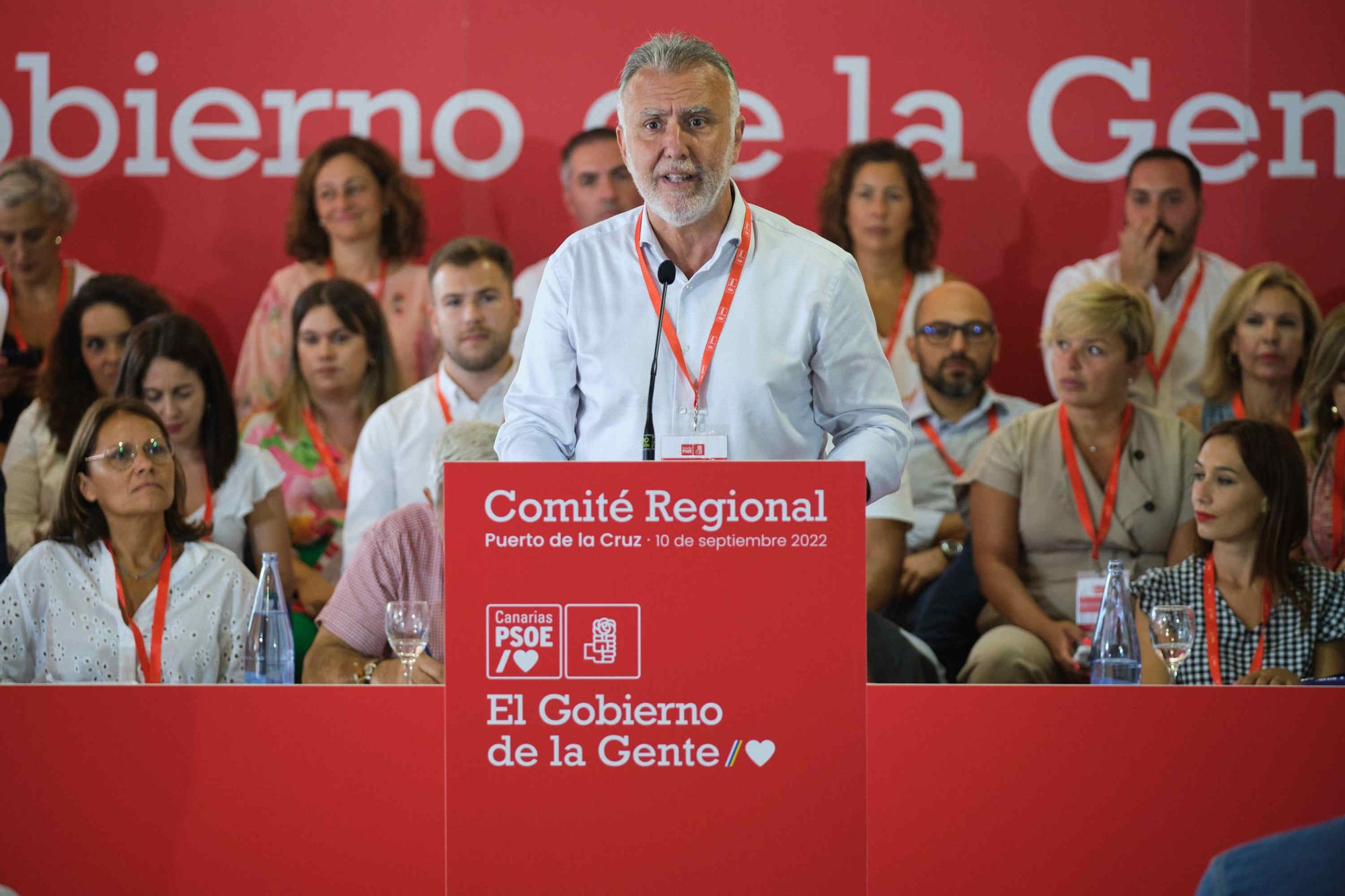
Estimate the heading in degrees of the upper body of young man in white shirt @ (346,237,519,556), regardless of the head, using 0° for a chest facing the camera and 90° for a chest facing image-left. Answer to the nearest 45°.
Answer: approximately 0°

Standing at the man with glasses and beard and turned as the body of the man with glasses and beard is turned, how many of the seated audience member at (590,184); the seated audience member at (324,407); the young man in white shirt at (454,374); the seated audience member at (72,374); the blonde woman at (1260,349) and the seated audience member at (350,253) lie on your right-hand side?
5

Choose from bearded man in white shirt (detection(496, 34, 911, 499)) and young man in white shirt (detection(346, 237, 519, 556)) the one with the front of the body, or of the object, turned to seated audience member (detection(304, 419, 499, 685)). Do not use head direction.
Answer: the young man in white shirt

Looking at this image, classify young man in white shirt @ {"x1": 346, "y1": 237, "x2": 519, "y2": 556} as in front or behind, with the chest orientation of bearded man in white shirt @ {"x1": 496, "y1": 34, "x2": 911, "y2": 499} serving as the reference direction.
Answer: behind

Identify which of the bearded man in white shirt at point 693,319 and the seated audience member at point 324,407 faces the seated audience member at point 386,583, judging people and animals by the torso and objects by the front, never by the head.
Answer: the seated audience member at point 324,407

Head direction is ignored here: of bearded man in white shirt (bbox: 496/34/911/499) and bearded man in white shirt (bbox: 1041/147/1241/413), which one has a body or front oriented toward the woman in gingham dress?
bearded man in white shirt (bbox: 1041/147/1241/413)
